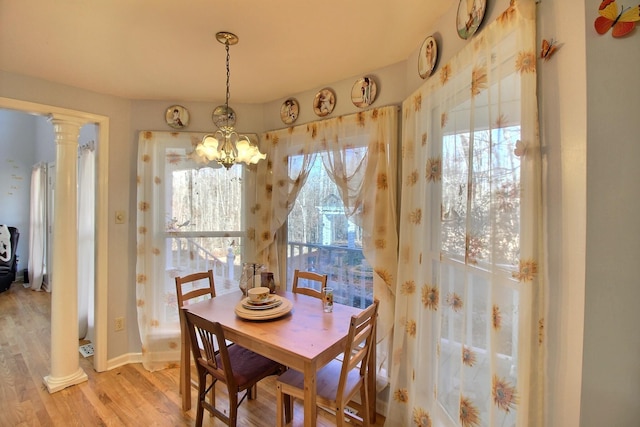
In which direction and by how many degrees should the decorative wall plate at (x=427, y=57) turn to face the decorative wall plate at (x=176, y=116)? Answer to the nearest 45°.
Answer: approximately 45° to its right

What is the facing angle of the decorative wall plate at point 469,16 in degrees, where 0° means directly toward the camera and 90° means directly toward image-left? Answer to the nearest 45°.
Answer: approximately 45°

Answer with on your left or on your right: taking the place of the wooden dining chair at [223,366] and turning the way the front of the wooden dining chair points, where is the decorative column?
on your left

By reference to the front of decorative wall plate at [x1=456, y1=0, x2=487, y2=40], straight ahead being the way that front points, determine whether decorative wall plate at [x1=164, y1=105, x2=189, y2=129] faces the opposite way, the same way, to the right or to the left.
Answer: to the left

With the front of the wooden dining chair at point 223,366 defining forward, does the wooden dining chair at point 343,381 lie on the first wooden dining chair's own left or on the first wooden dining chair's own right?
on the first wooden dining chair's own right

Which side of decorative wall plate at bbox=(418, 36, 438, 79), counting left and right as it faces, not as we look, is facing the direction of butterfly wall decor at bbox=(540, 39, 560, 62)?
left
